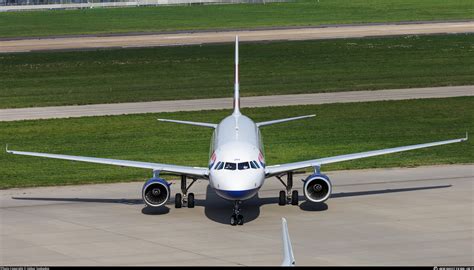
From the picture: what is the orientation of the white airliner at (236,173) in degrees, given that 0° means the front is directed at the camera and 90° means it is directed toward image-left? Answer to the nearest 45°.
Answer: approximately 0°
